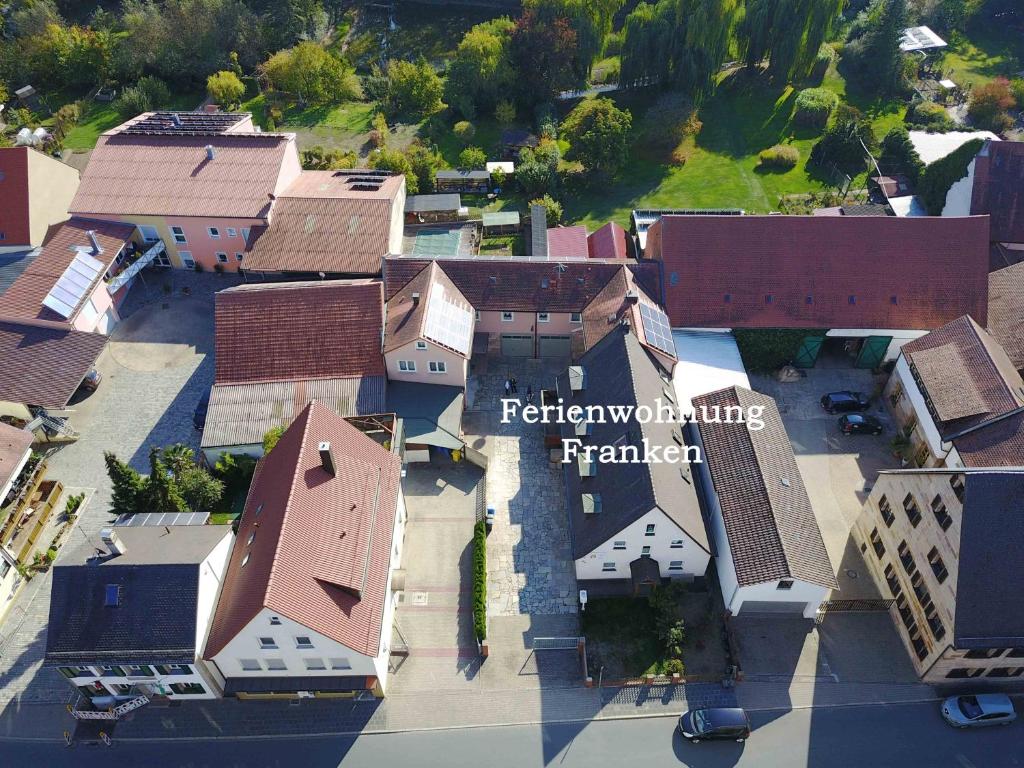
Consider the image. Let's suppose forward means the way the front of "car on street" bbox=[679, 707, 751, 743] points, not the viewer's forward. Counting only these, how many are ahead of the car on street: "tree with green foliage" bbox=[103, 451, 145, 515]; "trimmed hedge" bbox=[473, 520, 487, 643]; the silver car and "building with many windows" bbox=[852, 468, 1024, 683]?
2

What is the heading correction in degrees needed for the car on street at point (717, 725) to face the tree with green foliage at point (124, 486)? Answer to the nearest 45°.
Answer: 0° — it already faces it

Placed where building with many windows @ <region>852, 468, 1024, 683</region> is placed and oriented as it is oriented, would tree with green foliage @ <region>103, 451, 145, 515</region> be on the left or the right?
on its right

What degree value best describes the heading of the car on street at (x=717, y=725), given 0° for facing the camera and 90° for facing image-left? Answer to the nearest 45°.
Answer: approximately 90°

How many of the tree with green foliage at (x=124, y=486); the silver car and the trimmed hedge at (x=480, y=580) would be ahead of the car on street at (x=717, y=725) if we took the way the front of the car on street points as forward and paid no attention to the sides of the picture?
2

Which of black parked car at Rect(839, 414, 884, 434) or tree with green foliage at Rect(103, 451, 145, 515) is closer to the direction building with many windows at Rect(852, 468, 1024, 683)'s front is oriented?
the tree with green foliage

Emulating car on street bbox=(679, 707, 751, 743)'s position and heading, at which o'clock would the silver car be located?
The silver car is roughly at 5 o'clock from the car on street.

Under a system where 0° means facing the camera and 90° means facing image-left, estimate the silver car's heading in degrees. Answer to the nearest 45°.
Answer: approximately 90°
